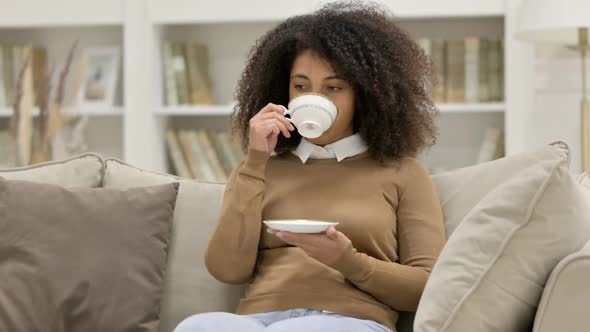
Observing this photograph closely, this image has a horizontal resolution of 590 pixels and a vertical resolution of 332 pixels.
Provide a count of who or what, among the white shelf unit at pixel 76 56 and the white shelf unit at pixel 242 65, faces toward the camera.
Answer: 2

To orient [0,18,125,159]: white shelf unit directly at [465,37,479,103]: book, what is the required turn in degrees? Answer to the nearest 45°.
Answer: approximately 45° to its left

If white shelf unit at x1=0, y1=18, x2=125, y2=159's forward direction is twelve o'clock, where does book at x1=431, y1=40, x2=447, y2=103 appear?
The book is roughly at 10 o'clock from the white shelf unit.

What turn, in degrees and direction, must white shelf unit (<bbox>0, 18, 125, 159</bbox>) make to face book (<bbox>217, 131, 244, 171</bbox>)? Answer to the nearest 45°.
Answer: approximately 45° to its left
